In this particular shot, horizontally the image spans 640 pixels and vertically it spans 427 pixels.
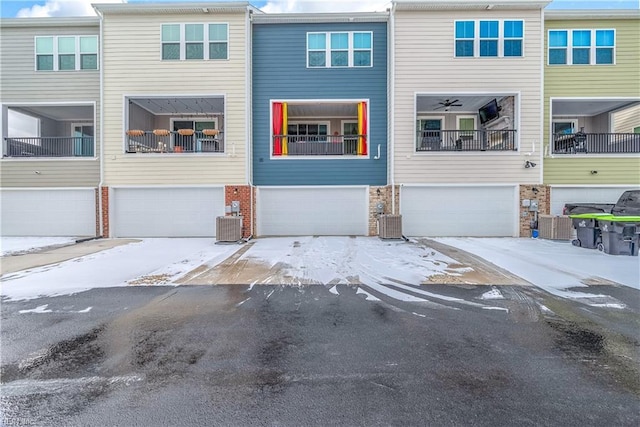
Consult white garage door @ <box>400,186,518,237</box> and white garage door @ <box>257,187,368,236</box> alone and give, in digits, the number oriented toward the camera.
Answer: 2

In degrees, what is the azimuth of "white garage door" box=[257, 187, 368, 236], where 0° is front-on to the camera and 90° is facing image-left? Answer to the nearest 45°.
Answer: approximately 0°

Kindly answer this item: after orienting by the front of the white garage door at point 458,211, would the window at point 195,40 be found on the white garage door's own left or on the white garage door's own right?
on the white garage door's own right

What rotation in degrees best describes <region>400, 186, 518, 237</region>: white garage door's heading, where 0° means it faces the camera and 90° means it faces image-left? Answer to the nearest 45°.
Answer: approximately 0°
